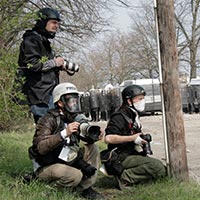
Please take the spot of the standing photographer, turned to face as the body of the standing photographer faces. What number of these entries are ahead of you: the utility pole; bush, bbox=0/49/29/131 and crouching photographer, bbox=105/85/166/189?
2

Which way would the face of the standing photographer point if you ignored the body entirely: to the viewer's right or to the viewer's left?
to the viewer's right

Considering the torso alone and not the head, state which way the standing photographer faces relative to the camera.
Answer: to the viewer's right
